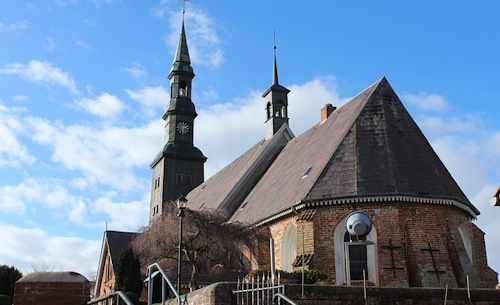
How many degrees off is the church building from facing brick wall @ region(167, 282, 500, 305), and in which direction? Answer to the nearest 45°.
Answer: approximately 135° to its left

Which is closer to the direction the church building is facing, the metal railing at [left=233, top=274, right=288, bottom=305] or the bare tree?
the bare tree

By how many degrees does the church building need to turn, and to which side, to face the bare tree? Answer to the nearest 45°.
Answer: approximately 45° to its left

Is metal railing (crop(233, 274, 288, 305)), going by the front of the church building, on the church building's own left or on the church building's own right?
on the church building's own left

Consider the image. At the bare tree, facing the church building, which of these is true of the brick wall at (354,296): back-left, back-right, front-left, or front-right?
front-right

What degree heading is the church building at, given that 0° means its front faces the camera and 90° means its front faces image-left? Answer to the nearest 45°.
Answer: approximately 135°
